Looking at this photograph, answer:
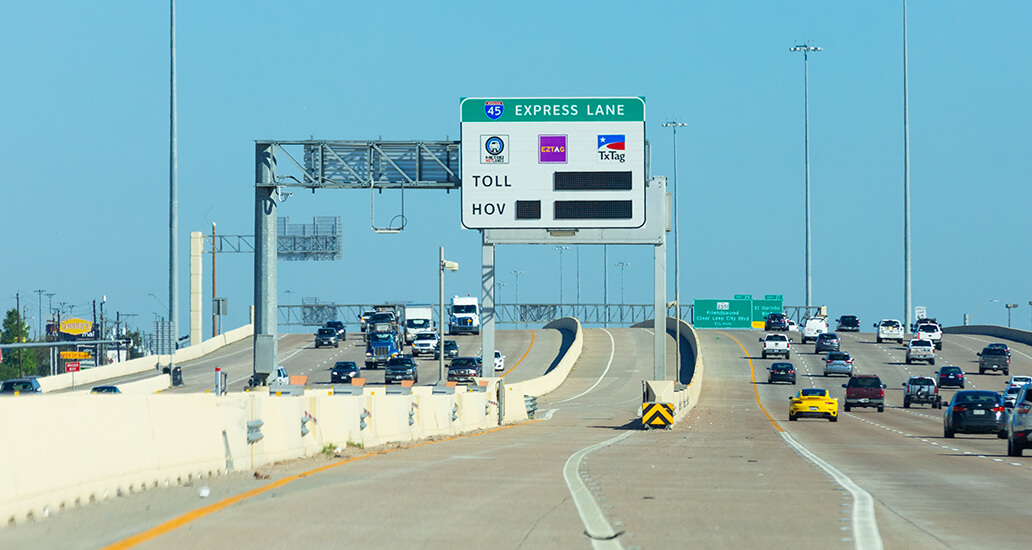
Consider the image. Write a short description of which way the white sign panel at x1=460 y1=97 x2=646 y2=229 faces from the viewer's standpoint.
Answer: facing the viewer

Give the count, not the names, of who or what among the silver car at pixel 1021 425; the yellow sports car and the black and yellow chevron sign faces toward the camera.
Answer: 1

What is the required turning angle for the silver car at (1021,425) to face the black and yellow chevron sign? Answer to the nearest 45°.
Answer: approximately 45° to its left

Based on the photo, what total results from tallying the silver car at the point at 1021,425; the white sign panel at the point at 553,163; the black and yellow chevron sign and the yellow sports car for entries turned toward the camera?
2

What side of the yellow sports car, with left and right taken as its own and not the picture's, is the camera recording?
back

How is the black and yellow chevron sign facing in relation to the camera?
toward the camera

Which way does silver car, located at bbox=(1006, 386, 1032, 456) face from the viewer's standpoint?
away from the camera

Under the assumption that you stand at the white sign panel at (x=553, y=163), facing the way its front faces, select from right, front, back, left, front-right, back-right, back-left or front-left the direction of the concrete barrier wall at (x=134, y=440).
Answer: front

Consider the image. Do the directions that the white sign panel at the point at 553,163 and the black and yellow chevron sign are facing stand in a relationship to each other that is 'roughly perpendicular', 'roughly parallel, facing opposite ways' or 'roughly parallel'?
roughly parallel

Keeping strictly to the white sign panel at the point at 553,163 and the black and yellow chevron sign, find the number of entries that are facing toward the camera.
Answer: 2

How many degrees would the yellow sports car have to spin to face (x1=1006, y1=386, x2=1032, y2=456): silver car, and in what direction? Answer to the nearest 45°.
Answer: approximately 180°

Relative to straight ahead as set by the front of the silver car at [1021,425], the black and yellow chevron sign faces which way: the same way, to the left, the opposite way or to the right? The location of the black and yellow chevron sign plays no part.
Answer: the opposite way

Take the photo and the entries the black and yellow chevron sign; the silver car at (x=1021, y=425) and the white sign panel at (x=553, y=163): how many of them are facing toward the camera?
2
